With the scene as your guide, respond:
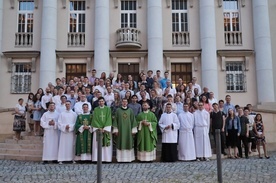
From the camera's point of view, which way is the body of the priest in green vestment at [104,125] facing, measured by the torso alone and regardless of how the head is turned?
toward the camera

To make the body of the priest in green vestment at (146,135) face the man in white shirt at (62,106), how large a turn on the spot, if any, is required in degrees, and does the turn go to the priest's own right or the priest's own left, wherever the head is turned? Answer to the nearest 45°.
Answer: approximately 90° to the priest's own right

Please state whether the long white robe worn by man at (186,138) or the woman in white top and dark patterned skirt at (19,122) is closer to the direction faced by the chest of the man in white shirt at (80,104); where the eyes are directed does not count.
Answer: the long white robe worn by man

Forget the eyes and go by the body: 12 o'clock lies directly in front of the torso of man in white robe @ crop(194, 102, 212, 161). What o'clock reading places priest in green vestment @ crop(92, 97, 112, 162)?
The priest in green vestment is roughly at 2 o'clock from the man in white robe.

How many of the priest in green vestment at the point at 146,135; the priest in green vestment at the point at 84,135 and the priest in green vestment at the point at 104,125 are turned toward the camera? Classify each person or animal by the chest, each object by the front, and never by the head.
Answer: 3

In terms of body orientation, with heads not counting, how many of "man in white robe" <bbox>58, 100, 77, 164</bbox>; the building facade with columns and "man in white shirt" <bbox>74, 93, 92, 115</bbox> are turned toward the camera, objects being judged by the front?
3

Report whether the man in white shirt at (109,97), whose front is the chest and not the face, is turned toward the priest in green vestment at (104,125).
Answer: yes

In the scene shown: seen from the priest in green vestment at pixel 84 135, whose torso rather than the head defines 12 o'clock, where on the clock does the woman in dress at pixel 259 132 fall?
The woman in dress is roughly at 9 o'clock from the priest in green vestment.

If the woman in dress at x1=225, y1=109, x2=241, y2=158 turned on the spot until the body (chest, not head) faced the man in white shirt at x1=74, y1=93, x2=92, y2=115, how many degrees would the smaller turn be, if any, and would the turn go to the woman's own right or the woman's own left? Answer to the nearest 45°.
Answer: approximately 90° to the woman's own right

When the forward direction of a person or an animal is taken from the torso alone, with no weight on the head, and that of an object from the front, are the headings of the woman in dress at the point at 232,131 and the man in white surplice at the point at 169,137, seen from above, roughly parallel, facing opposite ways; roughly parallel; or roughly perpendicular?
roughly parallel

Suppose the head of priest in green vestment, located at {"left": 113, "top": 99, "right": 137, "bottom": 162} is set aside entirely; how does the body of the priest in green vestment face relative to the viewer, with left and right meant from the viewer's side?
facing the viewer

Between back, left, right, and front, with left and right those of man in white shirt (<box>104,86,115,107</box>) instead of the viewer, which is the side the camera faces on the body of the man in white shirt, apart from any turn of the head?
front
